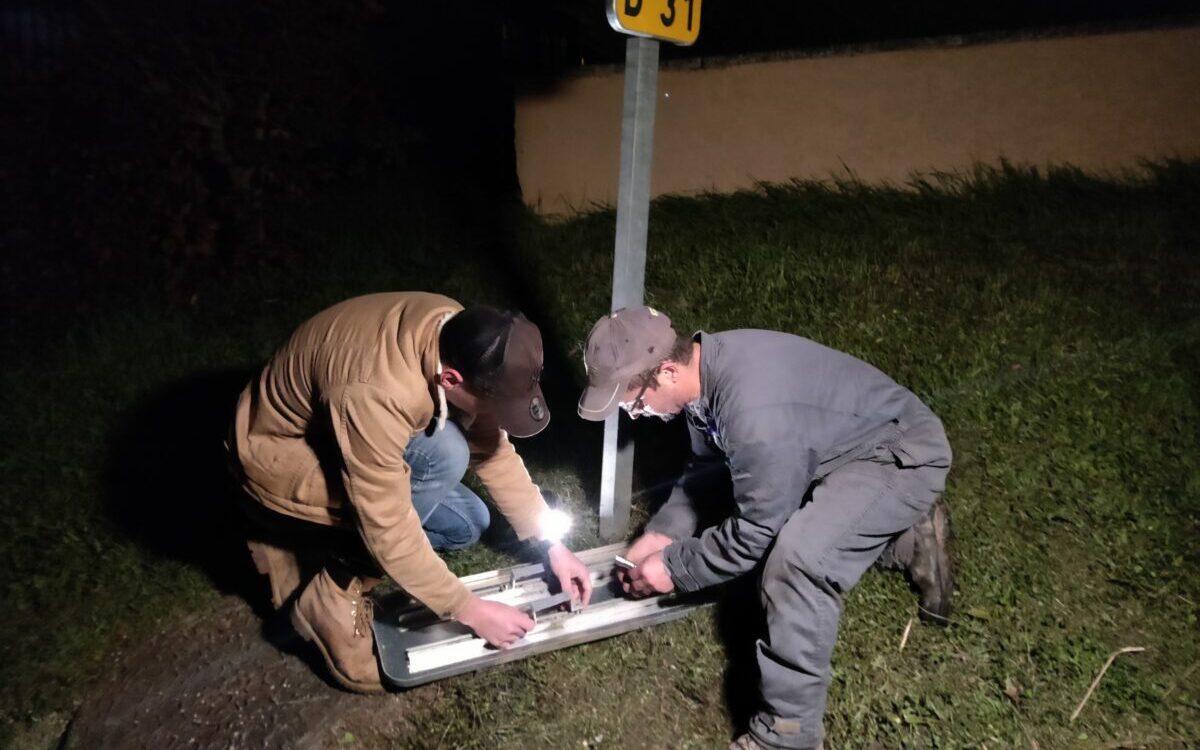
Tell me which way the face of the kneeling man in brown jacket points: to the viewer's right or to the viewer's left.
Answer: to the viewer's right

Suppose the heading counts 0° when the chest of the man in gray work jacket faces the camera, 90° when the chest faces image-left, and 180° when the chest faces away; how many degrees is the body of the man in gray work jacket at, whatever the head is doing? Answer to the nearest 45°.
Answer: approximately 90°
